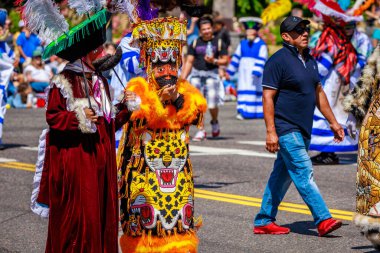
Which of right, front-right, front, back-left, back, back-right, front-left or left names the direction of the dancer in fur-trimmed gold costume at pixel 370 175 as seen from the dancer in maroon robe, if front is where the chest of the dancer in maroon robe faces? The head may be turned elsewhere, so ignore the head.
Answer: front-left

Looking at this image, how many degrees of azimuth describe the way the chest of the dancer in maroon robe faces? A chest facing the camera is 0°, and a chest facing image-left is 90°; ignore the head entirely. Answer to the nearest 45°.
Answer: approximately 315°

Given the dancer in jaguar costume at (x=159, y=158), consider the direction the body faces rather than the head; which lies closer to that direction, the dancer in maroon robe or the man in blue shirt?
the dancer in maroon robe

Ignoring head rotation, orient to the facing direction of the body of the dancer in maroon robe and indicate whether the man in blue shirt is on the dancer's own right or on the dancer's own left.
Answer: on the dancer's own left

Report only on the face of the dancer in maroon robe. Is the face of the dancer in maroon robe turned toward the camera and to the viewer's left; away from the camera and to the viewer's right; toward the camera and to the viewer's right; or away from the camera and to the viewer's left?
toward the camera and to the viewer's right

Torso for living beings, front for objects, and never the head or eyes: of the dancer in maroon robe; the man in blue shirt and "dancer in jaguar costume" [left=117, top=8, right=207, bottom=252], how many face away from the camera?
0

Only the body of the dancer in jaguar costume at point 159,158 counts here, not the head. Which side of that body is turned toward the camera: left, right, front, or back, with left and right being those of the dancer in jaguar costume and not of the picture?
front
